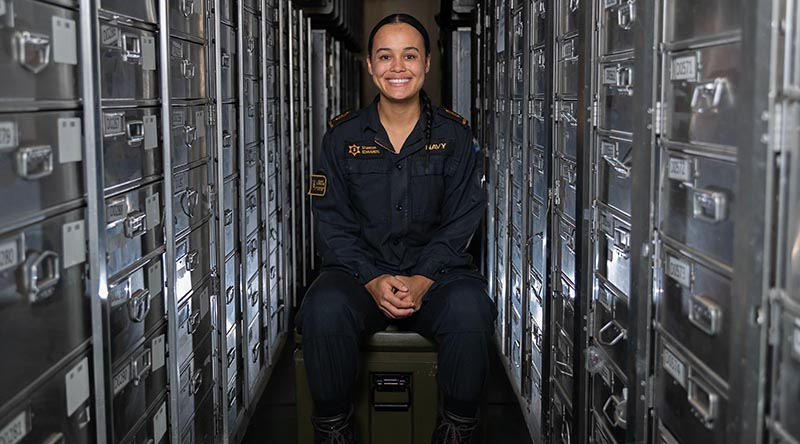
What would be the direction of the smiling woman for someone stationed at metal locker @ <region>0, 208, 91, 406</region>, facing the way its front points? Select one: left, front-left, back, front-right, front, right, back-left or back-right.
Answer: left

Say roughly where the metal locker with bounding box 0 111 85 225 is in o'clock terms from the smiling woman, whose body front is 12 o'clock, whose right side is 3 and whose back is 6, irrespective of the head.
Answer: The metal locker is roughly at 1 o'clock from the smiling woman.

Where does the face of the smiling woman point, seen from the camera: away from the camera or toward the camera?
toward the camera

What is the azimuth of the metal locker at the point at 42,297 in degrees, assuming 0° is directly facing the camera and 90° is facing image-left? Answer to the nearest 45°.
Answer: approximately 315°

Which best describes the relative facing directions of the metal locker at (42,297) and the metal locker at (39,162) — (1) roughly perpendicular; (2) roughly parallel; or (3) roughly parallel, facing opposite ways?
roughly parallel

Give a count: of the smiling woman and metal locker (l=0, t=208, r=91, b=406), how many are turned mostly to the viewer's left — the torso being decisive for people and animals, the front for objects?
0

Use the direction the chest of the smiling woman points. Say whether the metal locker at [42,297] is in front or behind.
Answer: in front

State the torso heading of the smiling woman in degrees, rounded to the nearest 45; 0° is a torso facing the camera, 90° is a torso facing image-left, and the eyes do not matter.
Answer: approximately 0°

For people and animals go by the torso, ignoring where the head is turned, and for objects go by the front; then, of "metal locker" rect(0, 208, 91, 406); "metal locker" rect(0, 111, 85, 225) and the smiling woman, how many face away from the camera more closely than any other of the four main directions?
0

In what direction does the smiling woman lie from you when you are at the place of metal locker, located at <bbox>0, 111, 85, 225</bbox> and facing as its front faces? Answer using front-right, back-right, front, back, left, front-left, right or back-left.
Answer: left

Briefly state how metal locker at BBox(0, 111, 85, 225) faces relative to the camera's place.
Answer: facing the viewer and to the right of the viewer
